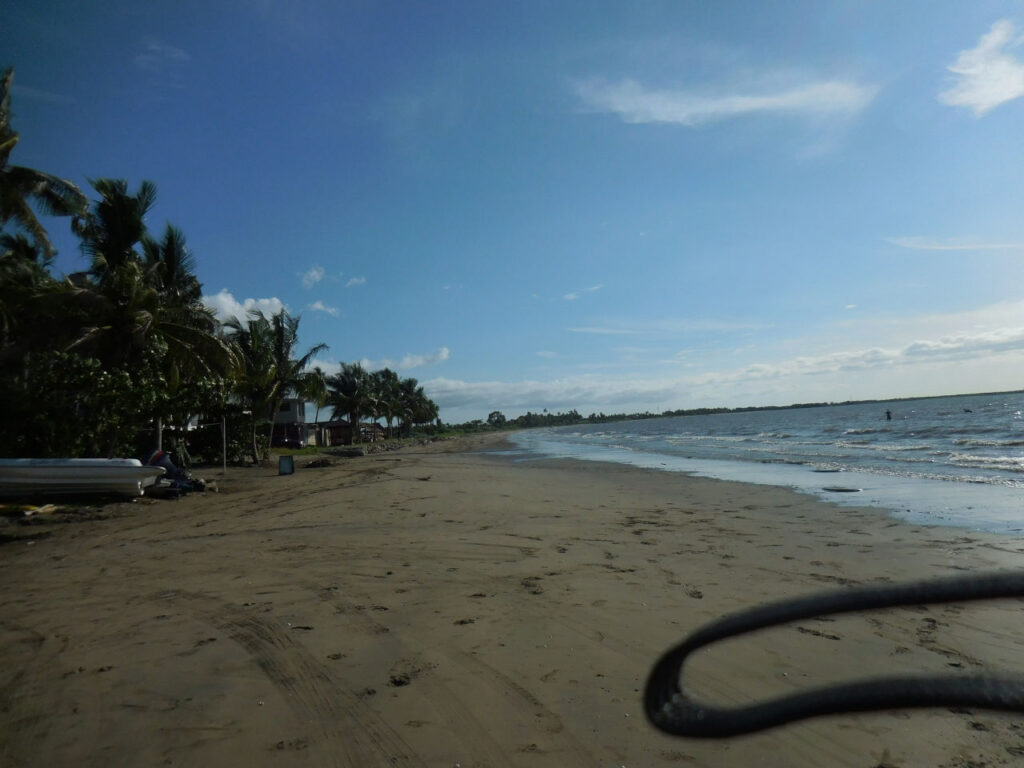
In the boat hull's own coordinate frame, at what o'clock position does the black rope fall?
The black rope is roughly at 9 o'clock from the boat hull.

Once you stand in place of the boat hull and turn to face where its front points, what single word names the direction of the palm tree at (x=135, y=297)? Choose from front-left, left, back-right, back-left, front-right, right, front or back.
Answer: right

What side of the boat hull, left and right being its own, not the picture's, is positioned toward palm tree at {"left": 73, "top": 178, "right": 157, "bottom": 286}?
right
